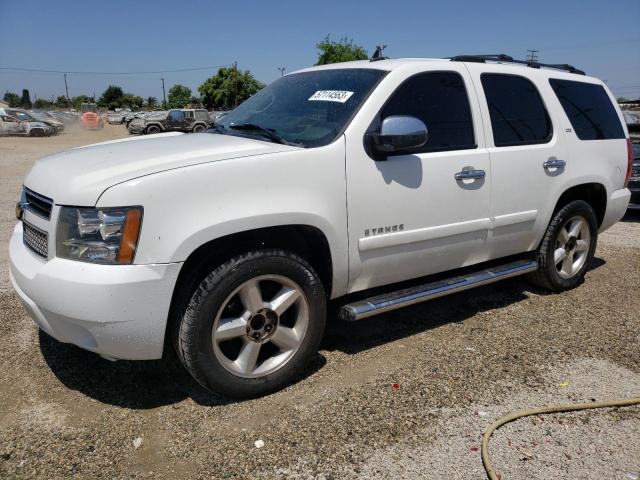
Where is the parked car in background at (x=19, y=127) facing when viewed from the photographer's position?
facing to the right of the viewer

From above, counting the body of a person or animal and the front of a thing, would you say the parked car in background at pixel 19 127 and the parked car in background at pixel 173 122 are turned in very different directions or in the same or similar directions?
very different directions

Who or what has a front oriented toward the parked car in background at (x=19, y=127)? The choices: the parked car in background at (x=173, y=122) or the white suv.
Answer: the parked car in background at (x=173, y=122)

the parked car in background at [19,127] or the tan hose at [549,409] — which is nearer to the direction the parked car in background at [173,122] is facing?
the parked car in background

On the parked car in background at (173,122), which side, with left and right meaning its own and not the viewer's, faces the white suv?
left

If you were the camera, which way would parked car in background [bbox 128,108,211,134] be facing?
facing to the left of the viewer

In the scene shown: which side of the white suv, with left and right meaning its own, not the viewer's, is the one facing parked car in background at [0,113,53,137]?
right

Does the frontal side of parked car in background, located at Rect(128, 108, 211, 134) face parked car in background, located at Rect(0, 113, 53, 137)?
yes

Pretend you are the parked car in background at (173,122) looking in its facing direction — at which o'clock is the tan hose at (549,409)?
The tan hose is roughly at 9 o'clock from the parked car in background.

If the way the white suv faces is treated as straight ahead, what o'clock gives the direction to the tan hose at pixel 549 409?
The tan hose is roughly at 8 o'clock from the white suv.
